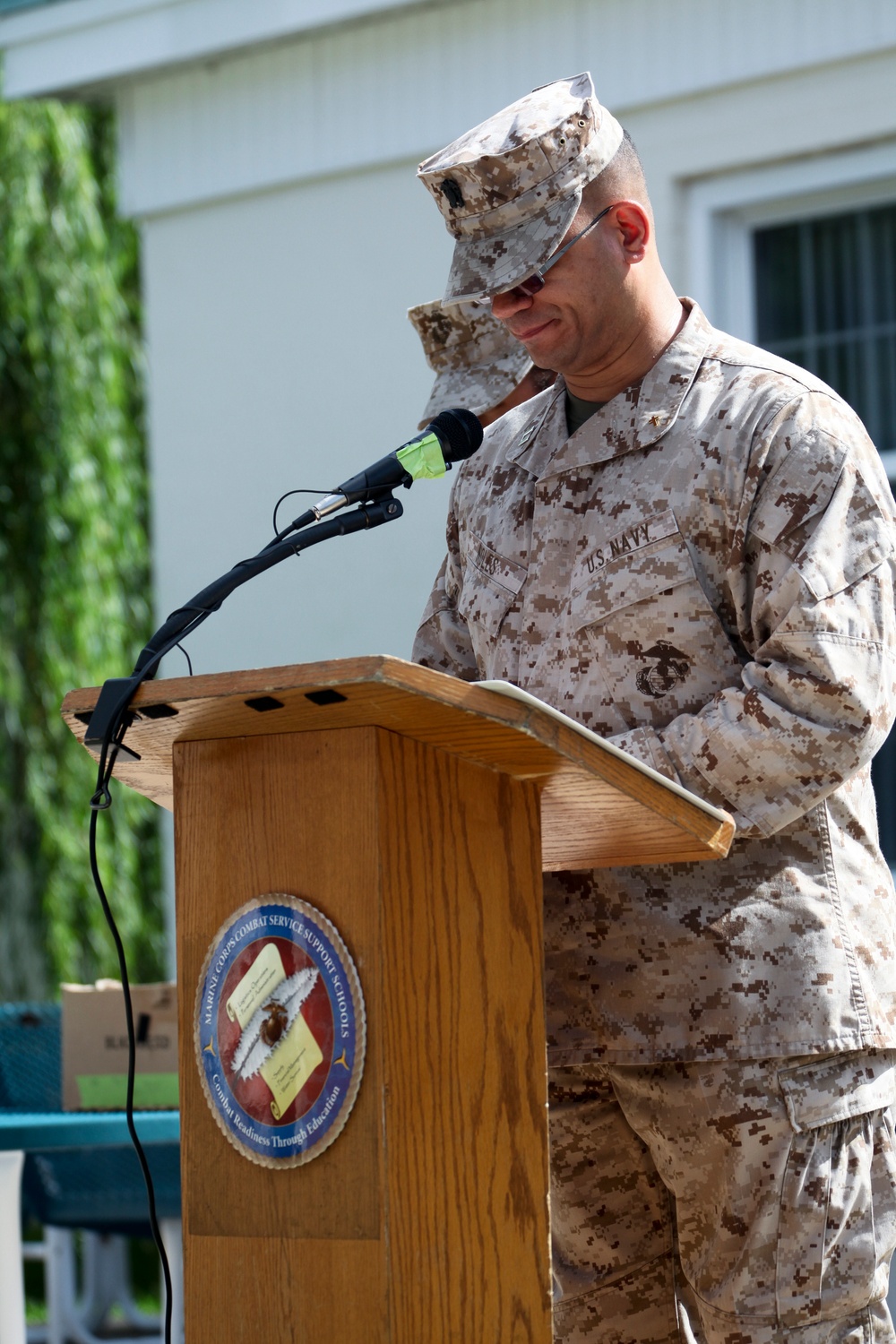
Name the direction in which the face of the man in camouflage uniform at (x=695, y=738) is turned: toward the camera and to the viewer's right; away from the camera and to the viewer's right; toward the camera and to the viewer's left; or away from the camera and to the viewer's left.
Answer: toward the camera and to the viewer's left

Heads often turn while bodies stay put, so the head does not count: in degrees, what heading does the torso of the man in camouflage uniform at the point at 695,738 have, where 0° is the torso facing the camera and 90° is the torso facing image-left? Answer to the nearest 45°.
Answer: approximately 45°

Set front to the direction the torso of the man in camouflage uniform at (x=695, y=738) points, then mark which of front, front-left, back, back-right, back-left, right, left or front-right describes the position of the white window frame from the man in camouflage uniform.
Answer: back-right

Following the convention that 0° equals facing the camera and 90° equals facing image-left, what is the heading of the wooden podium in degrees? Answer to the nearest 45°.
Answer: approximately 45°

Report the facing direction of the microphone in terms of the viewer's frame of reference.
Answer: facing to the right of the viewer

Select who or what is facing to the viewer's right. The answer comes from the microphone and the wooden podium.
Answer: the microphone

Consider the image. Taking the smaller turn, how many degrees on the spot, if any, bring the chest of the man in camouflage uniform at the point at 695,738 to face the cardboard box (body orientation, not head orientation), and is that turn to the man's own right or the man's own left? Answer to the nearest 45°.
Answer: approximately 90° to the man's own right

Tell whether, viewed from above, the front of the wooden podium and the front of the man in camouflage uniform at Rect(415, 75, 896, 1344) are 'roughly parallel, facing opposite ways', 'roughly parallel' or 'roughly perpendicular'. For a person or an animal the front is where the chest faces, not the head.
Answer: roughly parallel

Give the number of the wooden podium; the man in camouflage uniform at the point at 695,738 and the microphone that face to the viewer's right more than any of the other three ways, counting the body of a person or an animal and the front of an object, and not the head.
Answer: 1
